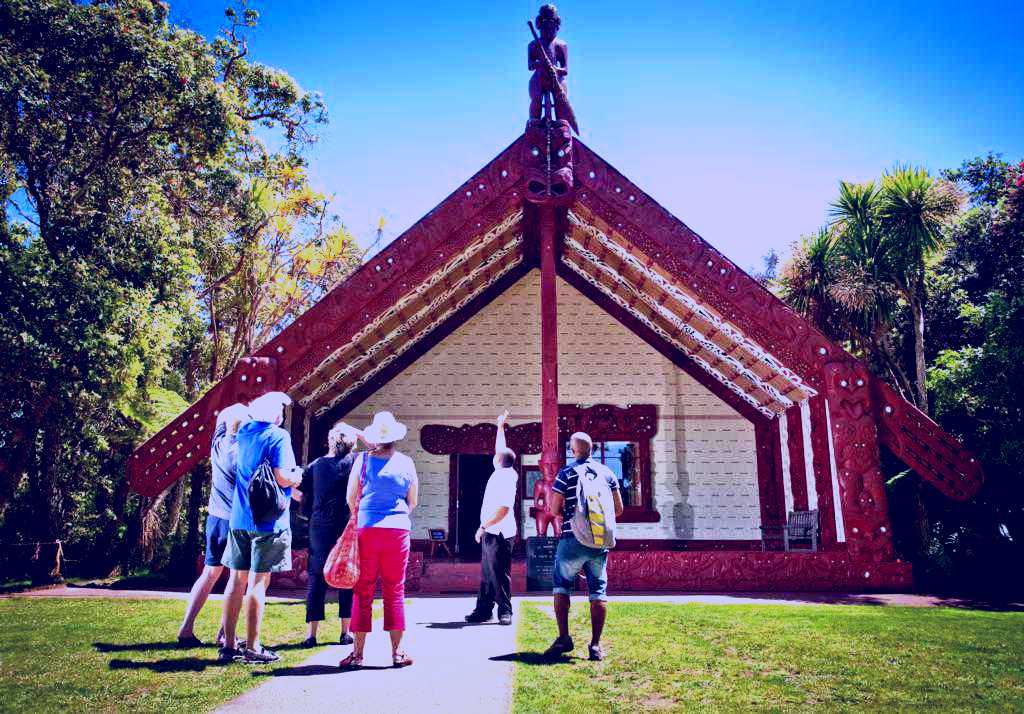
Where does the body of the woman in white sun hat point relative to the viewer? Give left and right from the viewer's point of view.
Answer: facing away from the viewer

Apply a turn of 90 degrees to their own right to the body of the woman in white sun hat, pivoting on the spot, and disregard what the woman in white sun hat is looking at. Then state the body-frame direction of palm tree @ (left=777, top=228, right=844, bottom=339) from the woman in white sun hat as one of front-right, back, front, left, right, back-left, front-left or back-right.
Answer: front-left

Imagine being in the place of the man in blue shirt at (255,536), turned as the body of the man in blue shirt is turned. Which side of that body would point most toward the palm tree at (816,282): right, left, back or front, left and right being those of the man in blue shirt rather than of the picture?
front

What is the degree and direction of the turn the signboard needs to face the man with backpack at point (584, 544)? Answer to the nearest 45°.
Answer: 0° — it already faces them

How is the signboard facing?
toward the camera

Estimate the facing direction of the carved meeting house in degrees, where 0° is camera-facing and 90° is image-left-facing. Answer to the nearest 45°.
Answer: approximately 0°

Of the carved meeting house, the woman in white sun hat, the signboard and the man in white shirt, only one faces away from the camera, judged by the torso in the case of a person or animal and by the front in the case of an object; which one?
the woman in white sun hat

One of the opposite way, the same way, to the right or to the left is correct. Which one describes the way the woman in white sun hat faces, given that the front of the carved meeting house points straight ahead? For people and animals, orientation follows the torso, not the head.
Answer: the opposite way

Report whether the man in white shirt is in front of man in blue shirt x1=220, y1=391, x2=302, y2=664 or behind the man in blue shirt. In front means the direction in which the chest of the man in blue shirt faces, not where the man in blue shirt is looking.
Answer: in front

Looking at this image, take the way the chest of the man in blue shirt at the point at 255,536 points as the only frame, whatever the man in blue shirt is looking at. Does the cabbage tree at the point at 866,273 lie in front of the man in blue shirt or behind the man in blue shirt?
in front

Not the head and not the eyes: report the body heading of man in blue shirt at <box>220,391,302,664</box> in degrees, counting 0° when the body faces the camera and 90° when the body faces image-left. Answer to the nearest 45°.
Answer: approximately 225°

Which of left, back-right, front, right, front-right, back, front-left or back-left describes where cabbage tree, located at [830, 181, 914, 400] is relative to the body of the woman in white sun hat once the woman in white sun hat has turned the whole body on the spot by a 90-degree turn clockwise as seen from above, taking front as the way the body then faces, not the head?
front-left

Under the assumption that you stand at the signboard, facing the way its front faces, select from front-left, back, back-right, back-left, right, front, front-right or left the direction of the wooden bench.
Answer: back-left
